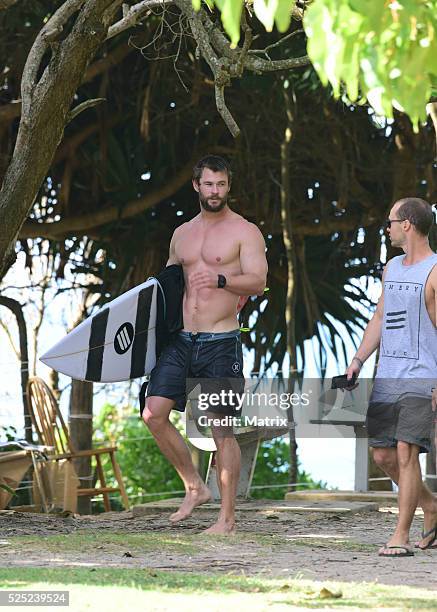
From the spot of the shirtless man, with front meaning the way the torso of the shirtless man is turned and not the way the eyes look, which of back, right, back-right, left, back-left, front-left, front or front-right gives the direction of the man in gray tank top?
left

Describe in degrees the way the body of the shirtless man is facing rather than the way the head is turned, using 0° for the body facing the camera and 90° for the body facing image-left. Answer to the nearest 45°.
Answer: approximately 45°

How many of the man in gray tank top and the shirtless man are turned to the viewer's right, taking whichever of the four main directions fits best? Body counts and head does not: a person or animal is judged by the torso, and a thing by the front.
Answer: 0

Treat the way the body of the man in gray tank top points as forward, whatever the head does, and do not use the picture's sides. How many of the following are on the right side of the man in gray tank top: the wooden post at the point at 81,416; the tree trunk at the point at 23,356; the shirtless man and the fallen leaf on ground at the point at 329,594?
3

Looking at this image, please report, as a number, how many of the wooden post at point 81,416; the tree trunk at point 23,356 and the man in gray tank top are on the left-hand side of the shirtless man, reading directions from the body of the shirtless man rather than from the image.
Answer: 1

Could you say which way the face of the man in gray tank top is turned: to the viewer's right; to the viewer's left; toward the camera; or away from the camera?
to the viewer's left

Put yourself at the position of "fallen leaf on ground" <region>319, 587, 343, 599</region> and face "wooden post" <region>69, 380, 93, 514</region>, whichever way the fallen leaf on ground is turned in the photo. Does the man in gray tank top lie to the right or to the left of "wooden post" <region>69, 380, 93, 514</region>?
right

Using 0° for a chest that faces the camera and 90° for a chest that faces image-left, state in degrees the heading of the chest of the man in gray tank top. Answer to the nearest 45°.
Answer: approximately 45°

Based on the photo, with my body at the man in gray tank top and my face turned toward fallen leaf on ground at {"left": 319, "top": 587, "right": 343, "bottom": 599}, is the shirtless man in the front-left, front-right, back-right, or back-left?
back-right

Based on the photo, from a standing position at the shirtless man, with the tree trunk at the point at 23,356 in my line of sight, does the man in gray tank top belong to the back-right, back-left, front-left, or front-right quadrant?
back-right

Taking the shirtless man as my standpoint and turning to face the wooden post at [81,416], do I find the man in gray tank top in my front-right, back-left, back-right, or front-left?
back-right
